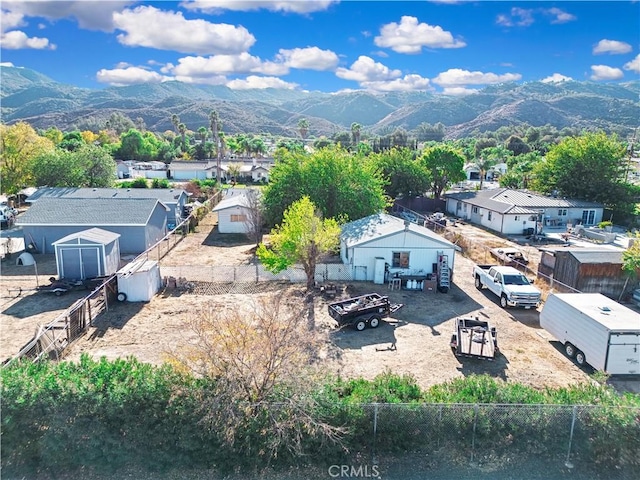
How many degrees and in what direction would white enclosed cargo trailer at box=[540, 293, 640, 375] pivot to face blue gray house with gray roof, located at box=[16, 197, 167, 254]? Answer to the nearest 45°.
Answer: approximately 45° to its left

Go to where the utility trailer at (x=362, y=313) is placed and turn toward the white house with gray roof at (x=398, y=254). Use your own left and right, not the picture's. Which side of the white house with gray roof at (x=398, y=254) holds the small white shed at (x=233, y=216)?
left

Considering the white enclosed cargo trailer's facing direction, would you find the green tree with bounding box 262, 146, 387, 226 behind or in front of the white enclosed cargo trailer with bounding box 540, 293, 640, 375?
in front

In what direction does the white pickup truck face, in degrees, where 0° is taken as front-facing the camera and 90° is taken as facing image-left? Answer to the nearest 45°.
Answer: approximately 315°

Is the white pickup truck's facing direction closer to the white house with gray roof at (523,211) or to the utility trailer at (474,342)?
the utility trailer

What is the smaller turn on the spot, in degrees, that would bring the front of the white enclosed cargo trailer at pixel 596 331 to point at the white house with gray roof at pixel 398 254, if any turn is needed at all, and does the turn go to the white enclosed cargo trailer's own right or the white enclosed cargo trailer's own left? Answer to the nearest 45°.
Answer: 0° — it already faces it

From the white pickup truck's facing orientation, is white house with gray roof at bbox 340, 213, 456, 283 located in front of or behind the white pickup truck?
behind

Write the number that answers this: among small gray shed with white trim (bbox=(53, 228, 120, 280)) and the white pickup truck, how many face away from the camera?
0

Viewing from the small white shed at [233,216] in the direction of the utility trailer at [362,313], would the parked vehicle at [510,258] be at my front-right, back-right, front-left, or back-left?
front-left

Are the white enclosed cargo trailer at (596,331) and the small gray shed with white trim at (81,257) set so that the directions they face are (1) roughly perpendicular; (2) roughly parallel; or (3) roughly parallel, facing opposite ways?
roughly parallel, facing opposite ways

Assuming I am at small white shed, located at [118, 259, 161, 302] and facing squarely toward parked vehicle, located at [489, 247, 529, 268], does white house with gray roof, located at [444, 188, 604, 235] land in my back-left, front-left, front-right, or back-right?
front-left

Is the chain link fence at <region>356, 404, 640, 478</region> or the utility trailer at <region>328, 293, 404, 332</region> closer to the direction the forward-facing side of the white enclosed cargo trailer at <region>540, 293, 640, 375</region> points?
the utility trailer

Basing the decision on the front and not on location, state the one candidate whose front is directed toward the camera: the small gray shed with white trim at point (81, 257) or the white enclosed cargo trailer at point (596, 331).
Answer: the small gray shed with white trim

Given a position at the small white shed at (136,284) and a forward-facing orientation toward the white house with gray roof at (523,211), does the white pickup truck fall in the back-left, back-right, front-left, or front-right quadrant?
front-right

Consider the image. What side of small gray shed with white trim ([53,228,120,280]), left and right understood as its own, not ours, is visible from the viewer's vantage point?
front

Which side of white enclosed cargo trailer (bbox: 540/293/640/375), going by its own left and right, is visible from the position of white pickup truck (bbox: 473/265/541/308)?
front
